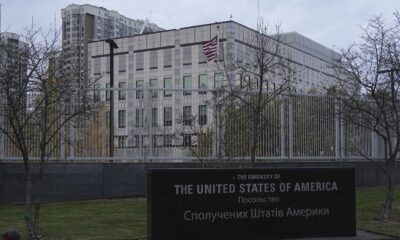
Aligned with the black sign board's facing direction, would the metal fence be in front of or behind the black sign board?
behind

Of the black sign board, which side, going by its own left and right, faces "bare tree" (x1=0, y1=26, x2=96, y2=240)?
right

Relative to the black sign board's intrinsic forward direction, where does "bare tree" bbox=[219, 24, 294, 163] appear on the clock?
The bare tree is roughly at 6 o'clock from the black sign board.

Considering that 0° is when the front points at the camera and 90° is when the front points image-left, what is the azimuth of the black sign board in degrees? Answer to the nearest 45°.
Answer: approximately 0°

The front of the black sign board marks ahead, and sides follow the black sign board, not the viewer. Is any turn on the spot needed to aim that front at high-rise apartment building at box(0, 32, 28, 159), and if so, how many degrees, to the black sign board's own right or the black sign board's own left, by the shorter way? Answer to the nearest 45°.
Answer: approximately 90° to the black sign board's own right
